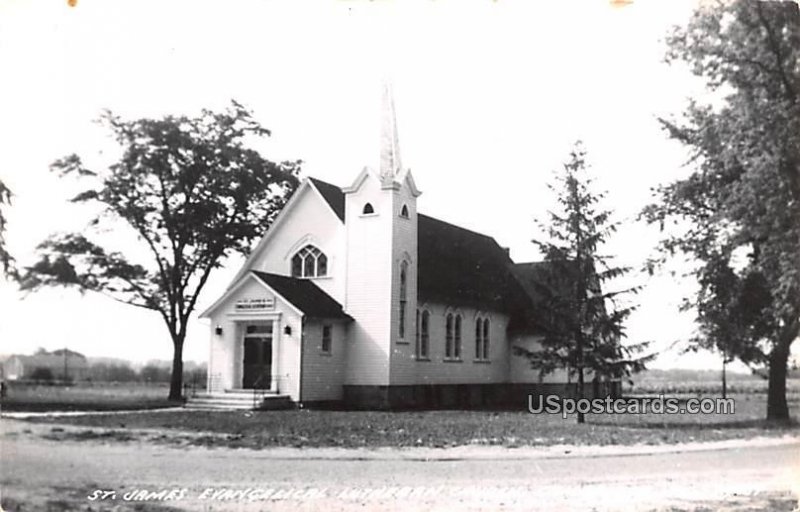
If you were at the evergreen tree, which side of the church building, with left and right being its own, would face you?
left

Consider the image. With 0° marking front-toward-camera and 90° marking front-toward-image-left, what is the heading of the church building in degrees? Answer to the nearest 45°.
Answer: approximately 45°

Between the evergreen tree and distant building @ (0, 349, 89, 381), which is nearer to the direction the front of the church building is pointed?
the distant building
